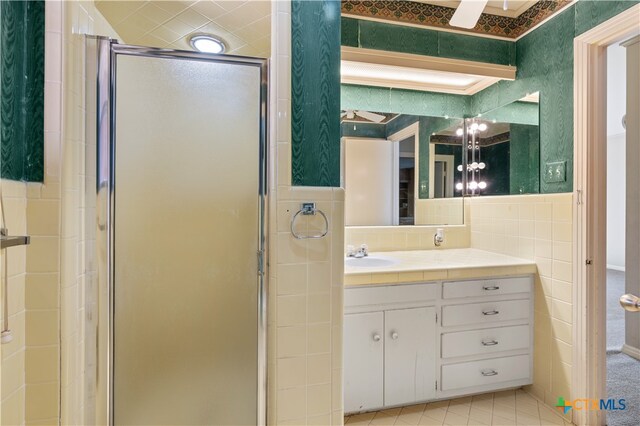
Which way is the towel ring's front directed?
toward the camera

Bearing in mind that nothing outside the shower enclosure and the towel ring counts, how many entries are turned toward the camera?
2

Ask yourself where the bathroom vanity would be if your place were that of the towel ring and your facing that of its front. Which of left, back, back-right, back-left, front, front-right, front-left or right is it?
back-left

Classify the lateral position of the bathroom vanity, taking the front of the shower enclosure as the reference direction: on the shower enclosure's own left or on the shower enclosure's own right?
on the shower enclosure's own left

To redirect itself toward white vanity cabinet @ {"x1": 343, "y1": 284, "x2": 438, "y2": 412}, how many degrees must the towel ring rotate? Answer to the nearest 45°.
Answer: approximately 135° to its left

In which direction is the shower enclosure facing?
toward the camera

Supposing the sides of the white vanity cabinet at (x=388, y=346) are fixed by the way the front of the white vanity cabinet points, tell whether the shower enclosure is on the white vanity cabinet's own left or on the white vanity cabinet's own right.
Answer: on the white vanity cabinet's own right
